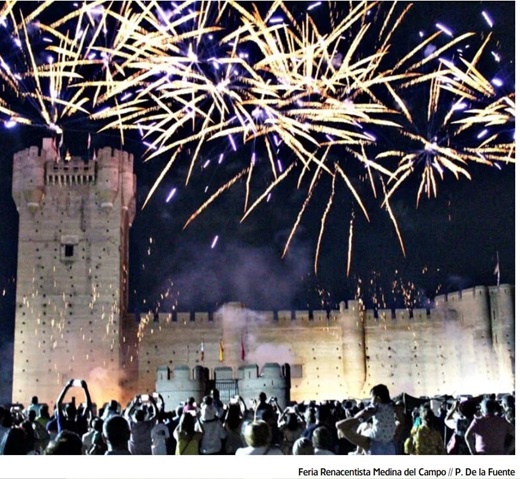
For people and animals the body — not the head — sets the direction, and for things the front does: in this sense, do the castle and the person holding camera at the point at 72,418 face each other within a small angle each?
yes

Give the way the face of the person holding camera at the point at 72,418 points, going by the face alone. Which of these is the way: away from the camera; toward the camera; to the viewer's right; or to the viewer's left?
away from the camera

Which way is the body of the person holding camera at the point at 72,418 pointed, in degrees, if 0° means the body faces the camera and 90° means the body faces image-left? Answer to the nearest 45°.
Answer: approximately 180°

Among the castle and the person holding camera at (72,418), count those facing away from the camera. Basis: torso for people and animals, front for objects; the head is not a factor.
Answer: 1

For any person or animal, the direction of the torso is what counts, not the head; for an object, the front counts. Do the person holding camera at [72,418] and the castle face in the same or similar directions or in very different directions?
very different directions

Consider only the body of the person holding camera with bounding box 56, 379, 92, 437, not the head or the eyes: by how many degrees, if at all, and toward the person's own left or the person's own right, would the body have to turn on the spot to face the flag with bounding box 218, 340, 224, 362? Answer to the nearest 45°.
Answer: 0° — they already face it

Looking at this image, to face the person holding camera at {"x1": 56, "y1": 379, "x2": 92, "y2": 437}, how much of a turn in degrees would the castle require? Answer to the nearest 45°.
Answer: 0° — it already faces them

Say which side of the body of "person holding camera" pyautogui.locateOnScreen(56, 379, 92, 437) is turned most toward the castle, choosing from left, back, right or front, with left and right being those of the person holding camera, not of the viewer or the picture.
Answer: front

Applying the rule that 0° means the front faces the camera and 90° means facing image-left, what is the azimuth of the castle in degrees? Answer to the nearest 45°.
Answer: approximately 0°
